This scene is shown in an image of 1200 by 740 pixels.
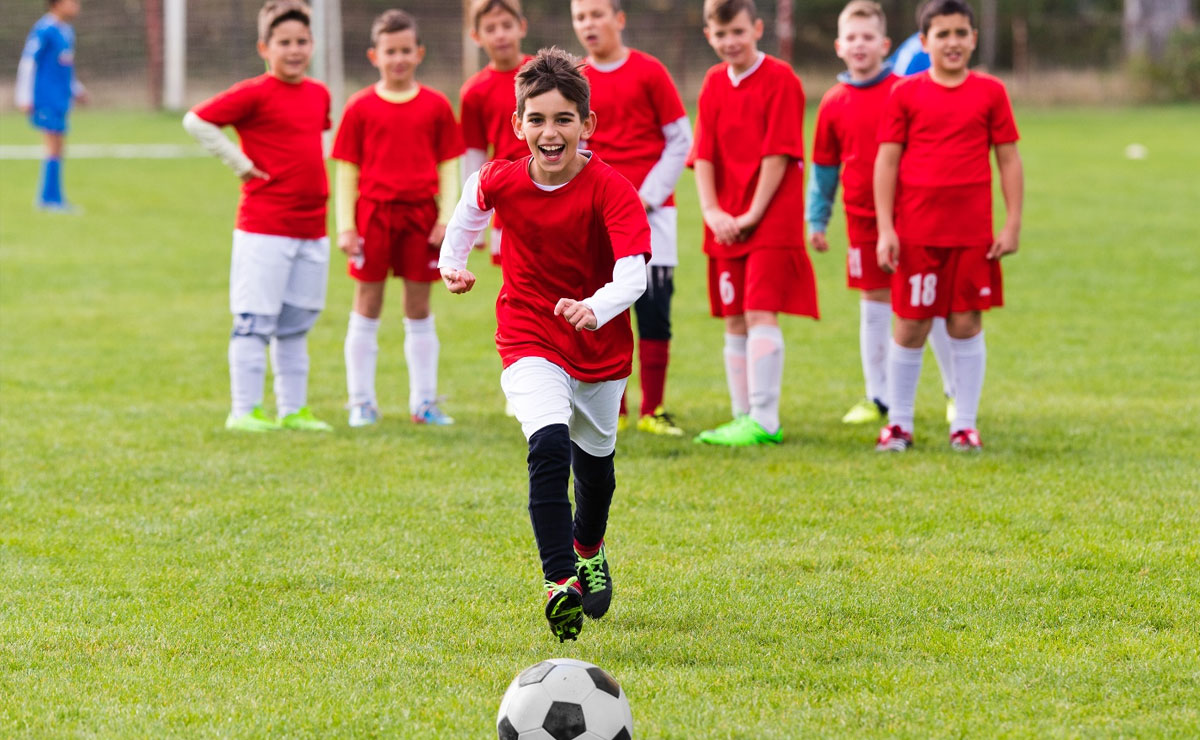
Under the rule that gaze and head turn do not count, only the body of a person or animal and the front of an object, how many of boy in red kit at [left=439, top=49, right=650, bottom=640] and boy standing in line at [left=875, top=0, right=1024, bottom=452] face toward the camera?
2

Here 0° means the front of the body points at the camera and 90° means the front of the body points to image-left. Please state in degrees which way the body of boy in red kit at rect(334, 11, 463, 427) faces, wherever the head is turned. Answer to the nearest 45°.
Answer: approximately 0°

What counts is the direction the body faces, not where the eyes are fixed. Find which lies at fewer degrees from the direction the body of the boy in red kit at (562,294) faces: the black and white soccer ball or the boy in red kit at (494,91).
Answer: the black and white soccer ball

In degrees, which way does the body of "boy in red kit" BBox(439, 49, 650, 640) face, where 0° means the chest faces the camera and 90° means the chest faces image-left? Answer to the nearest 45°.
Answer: approximately 0°

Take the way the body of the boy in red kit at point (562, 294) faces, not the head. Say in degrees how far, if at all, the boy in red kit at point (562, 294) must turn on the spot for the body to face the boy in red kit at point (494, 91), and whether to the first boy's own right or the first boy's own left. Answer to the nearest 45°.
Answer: approximately 180°
